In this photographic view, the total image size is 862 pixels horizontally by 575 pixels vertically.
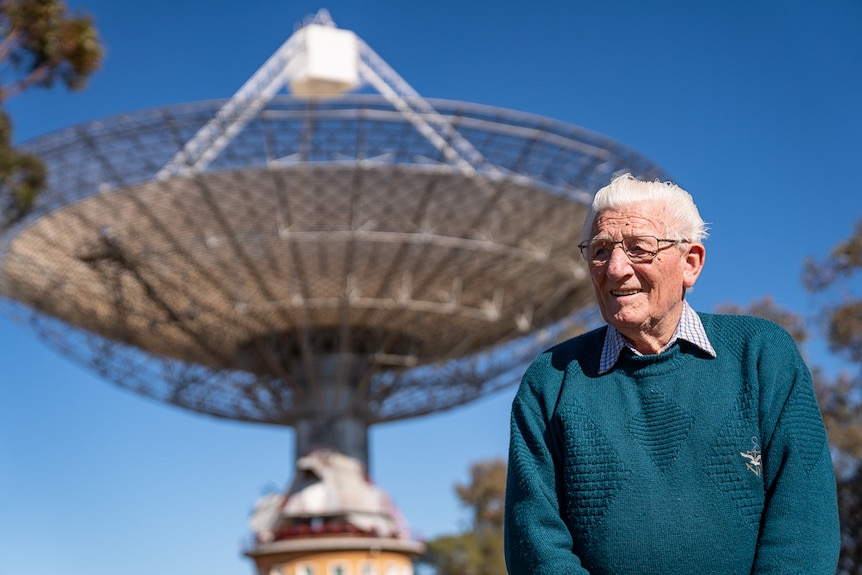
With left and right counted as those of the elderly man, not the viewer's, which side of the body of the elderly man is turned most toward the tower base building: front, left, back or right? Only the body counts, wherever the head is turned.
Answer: back

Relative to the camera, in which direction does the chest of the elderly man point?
toward the camera

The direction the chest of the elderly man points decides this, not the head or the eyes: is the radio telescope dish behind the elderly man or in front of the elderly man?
behind
